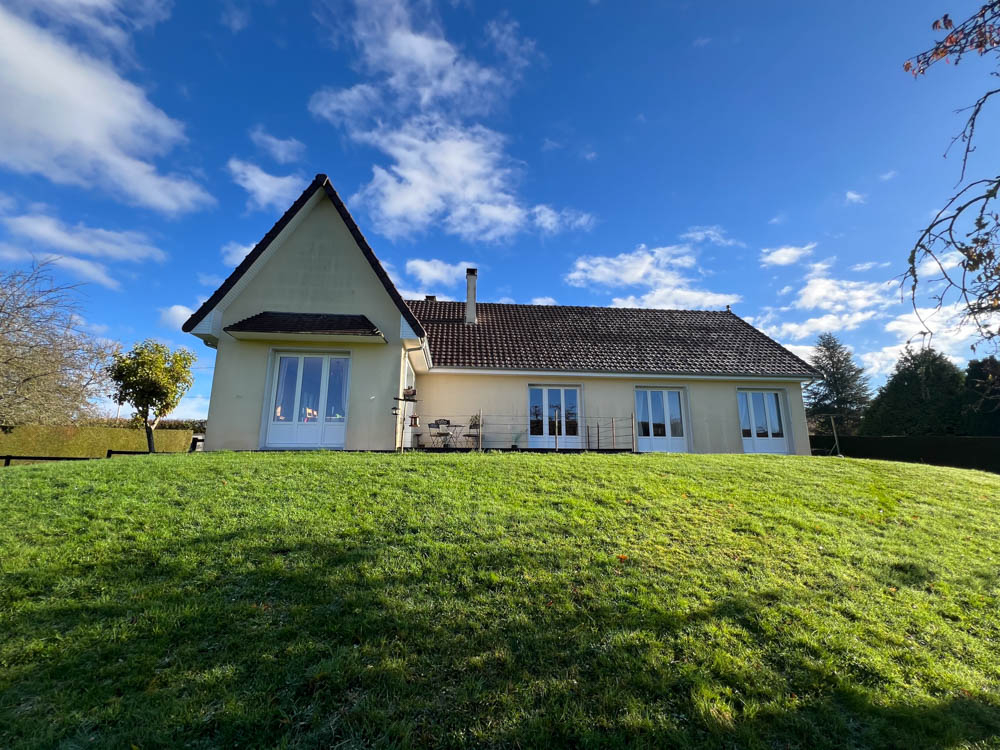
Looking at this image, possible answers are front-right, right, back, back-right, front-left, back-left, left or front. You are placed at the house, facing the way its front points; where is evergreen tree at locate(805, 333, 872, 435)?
back-left

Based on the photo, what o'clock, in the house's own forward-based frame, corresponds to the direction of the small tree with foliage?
The small tree with foliage is roughly at 3 o'clock from the house.

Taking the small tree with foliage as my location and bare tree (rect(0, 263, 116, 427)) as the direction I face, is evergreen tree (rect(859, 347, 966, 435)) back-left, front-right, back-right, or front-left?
back-right

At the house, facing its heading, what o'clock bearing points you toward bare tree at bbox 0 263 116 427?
The bare tree is roughly at 3 o'clock from the house.

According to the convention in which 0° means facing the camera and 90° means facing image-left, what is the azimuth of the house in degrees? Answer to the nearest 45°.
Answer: approximately 0°

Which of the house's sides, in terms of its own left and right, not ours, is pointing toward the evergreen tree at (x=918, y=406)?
left
